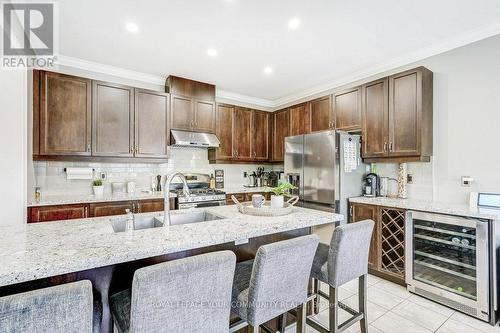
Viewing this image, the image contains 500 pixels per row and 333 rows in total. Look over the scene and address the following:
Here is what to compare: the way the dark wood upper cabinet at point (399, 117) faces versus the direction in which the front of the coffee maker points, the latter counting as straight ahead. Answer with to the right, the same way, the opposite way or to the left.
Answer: the same way

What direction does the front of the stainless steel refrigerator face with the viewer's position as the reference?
facing the viewer and to the left of the viewer

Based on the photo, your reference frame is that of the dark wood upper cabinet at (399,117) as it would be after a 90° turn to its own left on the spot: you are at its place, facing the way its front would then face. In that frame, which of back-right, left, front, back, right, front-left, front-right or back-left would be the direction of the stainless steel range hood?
back-right

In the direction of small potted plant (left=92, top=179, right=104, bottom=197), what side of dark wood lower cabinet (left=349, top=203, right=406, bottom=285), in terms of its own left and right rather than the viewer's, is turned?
front

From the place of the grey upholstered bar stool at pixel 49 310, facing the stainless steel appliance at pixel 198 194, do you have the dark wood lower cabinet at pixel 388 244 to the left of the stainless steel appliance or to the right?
right

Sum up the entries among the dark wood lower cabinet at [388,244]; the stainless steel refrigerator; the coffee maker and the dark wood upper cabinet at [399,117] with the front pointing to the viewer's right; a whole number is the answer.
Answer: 0

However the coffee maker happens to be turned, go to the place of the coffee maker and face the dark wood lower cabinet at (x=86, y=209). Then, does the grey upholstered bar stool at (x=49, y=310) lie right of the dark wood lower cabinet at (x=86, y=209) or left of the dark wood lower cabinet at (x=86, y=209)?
left

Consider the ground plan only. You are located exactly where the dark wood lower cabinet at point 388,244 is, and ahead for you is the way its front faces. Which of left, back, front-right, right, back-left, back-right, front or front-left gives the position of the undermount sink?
front

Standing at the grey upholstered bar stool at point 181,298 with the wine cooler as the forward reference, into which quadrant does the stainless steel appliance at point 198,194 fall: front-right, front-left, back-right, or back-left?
front-left

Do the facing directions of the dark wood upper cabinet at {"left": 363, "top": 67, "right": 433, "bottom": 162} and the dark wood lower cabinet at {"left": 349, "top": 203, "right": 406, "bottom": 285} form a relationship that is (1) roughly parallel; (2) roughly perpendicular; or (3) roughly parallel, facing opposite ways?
roughly parallel

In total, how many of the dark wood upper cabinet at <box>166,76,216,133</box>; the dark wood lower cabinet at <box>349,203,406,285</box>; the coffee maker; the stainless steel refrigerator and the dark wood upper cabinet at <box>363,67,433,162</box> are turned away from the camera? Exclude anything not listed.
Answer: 0

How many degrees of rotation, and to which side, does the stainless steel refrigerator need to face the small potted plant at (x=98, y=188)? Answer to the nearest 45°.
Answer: approximately 45° to its right

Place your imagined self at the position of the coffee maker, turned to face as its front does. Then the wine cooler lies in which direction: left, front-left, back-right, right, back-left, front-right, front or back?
left

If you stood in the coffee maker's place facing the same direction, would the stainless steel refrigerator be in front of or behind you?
in front

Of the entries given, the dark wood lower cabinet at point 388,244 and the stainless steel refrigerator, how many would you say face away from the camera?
0
